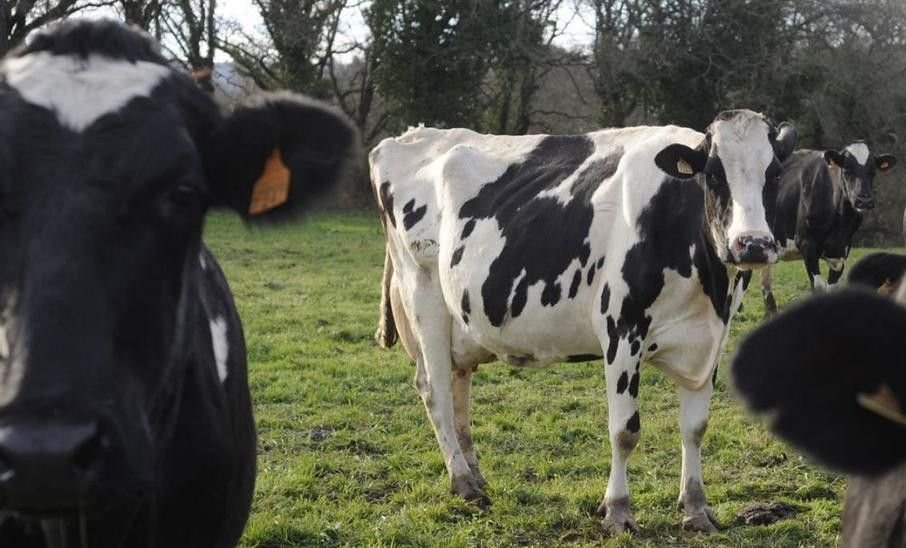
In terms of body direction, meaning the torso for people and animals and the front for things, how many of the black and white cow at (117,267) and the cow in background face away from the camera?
0

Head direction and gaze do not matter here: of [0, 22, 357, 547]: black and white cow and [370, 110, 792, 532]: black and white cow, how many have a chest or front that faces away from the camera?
0

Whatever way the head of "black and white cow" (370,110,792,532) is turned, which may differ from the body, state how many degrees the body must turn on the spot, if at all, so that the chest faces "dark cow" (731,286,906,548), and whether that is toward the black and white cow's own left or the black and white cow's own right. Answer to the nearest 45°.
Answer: approximately 45° to the black and white cow's own right

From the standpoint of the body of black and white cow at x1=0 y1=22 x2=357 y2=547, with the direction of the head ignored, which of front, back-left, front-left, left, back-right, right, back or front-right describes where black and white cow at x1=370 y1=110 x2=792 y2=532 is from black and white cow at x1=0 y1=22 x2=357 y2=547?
back-left

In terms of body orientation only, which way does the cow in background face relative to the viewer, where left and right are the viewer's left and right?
facing the viewer and to the right of the viewer

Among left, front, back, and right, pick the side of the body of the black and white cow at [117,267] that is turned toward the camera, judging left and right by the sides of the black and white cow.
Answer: front

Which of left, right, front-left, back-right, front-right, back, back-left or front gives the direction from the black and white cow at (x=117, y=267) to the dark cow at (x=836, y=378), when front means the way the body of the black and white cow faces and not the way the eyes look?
front-left

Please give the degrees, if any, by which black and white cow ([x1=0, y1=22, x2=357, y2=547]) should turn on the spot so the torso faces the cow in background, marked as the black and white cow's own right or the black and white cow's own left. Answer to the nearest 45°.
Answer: approximately 135° to the black and white cow's own left
